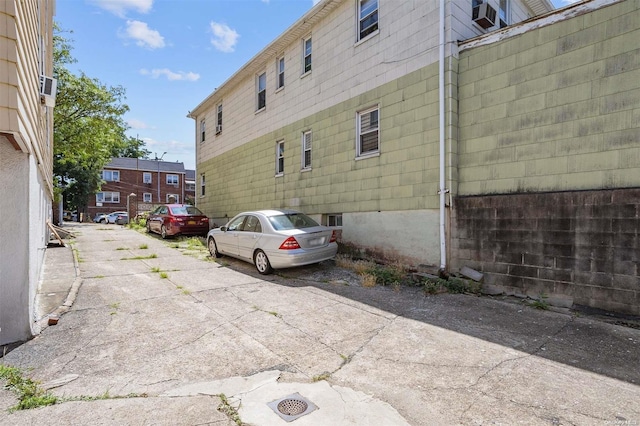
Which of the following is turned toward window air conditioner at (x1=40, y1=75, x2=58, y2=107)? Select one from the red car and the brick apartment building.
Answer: the brick apartment building

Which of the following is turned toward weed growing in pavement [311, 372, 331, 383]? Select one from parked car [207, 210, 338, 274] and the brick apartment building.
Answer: the brick apartment building

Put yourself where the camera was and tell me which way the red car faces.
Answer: facing away from the viewer and to the left of the viewer

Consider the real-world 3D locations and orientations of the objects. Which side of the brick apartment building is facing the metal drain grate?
front

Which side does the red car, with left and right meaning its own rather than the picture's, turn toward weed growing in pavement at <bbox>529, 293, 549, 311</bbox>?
back

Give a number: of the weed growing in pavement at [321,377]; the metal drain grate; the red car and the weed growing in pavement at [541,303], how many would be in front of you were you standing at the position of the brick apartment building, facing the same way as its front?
4

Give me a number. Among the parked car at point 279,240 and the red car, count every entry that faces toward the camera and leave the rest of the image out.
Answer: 0

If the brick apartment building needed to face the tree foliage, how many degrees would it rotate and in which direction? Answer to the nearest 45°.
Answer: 0° — it already faces it

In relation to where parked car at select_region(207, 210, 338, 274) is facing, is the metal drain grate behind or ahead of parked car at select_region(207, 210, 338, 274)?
behind

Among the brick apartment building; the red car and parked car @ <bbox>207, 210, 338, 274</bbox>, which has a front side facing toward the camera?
the brick apartment building

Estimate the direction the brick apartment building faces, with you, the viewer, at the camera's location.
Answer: facing the viewer

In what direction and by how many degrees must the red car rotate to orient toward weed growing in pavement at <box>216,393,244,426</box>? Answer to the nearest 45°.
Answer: approximately 135° to its left

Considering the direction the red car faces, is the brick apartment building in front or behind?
in front

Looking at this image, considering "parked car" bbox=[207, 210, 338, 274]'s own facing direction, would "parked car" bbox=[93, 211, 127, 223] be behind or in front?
in front

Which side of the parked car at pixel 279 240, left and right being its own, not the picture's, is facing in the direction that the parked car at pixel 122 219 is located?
front

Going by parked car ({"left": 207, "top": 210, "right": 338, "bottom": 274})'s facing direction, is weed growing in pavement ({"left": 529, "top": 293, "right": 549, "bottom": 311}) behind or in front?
behind

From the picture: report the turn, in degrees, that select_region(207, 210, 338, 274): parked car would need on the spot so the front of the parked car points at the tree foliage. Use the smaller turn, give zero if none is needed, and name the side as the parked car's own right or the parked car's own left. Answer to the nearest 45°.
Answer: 0° — it already faces it
